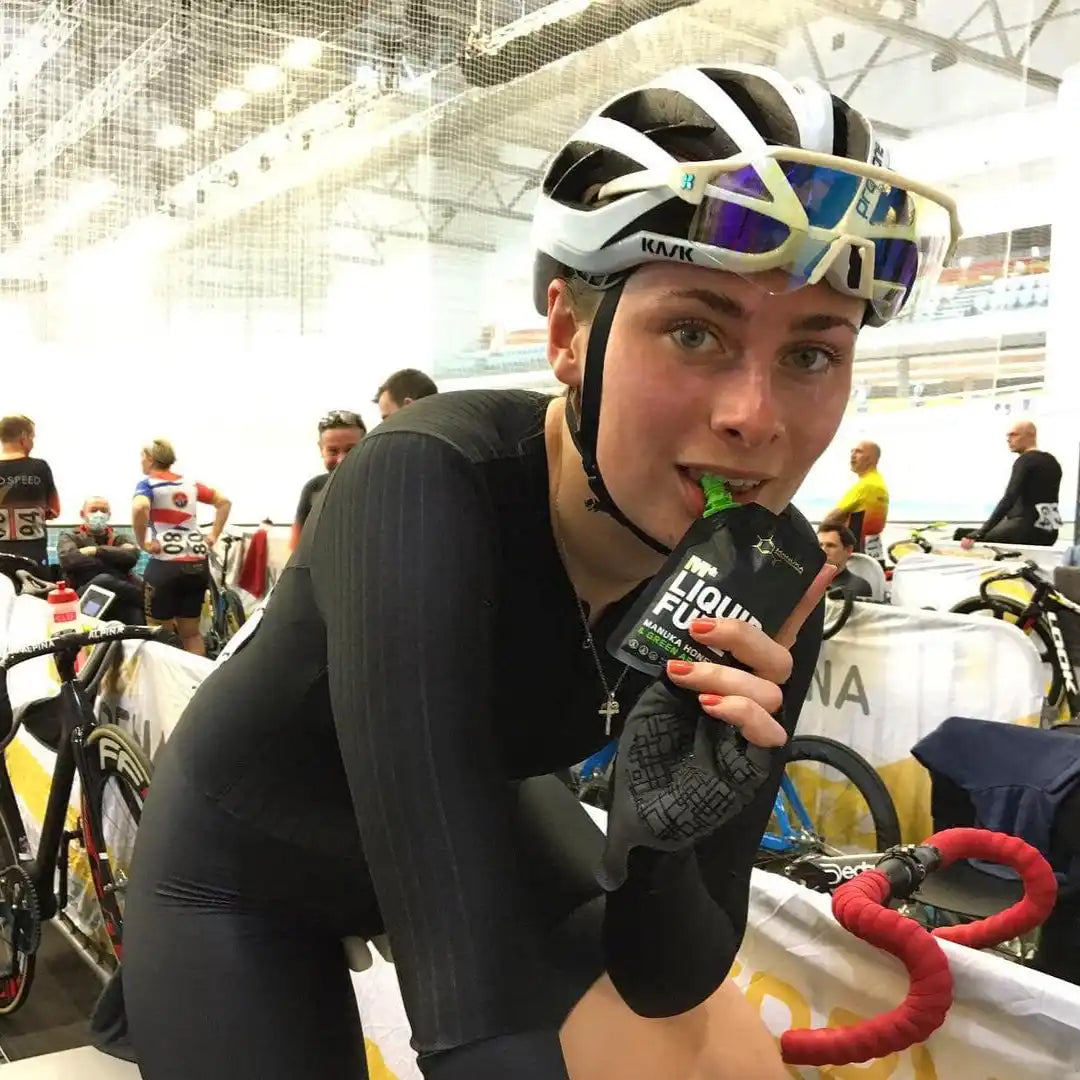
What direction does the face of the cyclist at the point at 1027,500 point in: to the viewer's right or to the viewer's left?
to the viewer's left

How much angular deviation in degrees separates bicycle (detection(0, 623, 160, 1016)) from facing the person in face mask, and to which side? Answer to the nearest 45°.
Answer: approximately 45° to its left

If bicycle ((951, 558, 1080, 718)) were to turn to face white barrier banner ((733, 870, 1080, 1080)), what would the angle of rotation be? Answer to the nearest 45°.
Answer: approximately 45° to its left

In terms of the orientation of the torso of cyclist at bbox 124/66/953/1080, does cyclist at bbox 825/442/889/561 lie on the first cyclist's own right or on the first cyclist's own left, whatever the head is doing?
on the first cyclist's own left

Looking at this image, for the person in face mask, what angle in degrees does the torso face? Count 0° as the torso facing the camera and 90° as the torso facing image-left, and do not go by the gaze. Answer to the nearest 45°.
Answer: approximately 0°
